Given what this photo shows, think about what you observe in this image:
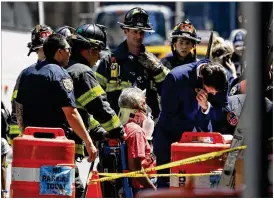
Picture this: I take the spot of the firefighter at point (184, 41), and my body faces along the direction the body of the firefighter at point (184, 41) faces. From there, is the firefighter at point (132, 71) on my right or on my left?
on my right

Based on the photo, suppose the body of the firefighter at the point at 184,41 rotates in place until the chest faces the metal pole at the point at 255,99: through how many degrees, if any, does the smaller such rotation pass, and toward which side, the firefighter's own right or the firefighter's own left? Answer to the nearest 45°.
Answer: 0° — they already face it

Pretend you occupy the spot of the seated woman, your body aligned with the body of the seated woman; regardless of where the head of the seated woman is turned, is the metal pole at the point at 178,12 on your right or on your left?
on your left

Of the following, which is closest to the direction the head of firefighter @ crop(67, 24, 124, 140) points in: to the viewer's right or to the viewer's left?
to the viewer's right

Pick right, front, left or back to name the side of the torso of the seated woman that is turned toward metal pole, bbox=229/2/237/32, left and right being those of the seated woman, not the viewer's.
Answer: left

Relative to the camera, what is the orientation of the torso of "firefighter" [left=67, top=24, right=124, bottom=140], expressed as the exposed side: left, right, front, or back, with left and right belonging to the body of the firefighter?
right
